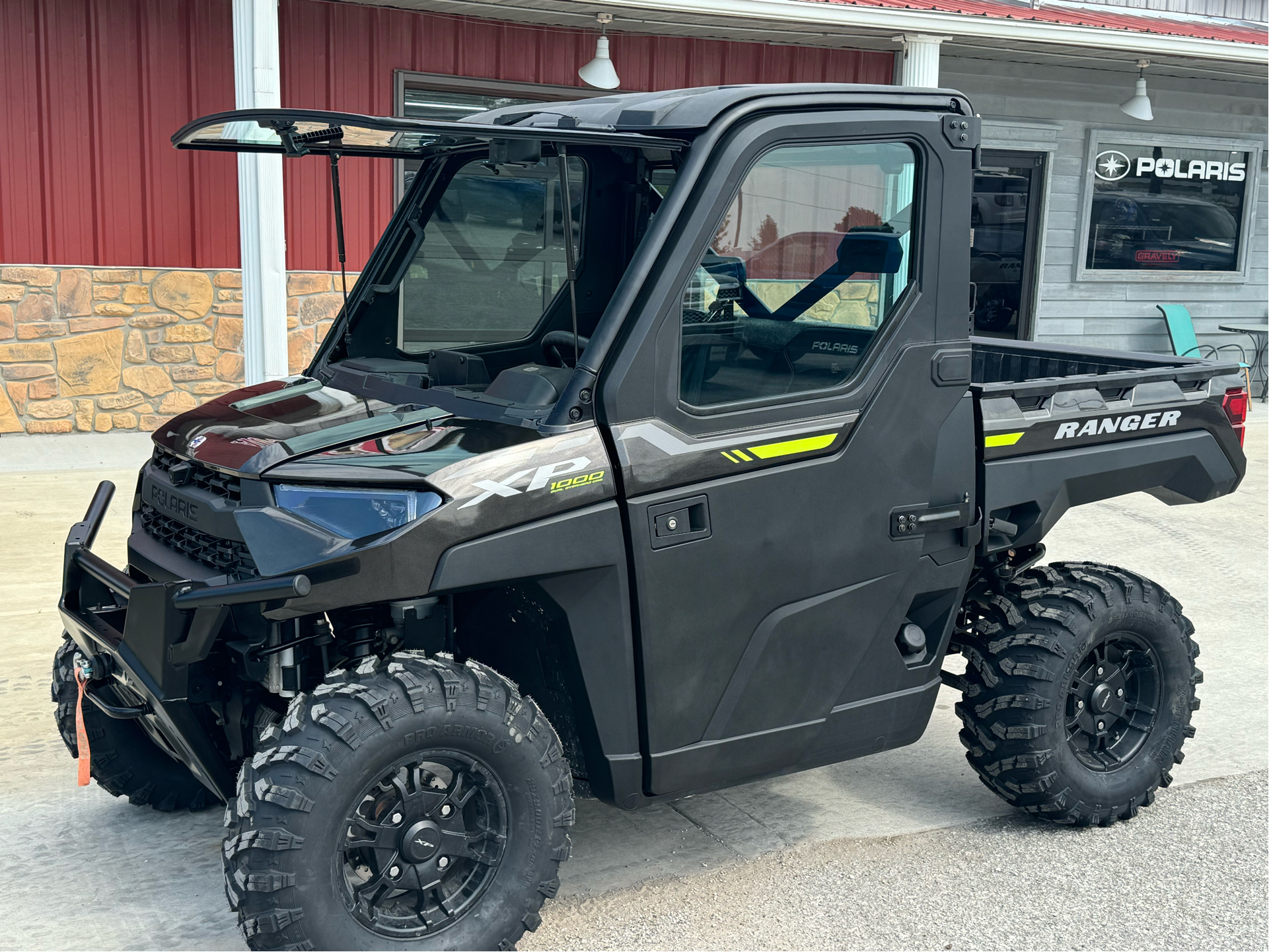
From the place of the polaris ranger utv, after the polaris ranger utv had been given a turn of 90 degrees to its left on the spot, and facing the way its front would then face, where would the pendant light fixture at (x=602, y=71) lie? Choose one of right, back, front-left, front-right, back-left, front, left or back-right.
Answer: back-left

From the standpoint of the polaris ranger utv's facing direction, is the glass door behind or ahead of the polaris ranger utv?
behind

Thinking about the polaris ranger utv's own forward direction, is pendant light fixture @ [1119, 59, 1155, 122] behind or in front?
behind

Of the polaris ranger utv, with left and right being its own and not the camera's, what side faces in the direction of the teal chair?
back

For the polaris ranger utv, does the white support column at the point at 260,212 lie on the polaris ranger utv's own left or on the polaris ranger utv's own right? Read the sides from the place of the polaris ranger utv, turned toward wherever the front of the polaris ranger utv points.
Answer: on the polaris ranger utv's own right

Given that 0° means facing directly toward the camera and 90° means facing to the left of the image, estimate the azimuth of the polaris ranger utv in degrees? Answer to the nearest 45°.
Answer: approximately 45°

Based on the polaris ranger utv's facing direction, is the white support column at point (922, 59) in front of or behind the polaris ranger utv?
behind

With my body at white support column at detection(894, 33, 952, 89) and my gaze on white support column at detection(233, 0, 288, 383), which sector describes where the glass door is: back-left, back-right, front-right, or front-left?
back-right
